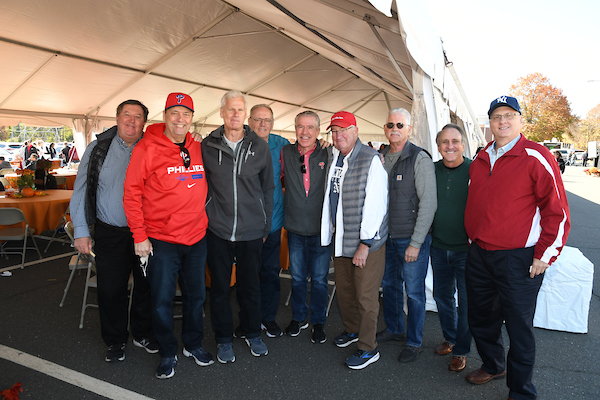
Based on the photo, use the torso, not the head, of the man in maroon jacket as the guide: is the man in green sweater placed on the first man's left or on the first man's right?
on the first man's right

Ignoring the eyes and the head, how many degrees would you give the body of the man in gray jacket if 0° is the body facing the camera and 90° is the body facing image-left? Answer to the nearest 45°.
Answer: approximately 0°

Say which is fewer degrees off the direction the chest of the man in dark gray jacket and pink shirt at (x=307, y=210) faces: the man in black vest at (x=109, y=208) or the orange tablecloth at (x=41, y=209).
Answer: the man in black vest

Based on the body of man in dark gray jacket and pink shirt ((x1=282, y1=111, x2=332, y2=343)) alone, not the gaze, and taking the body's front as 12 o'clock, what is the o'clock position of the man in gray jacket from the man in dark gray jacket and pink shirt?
The man in gray jacket is roughly at 2 o'clock from the man in dark gray jacket and pink shirt.

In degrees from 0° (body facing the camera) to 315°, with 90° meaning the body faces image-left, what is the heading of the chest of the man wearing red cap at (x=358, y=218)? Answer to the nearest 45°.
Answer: approximately 45°

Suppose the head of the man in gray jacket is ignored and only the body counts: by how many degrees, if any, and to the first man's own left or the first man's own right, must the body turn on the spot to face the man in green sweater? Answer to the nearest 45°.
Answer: approximately 90° to the first man's own left

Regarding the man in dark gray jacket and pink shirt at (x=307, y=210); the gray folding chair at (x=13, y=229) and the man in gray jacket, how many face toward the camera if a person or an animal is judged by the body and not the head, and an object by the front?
2
